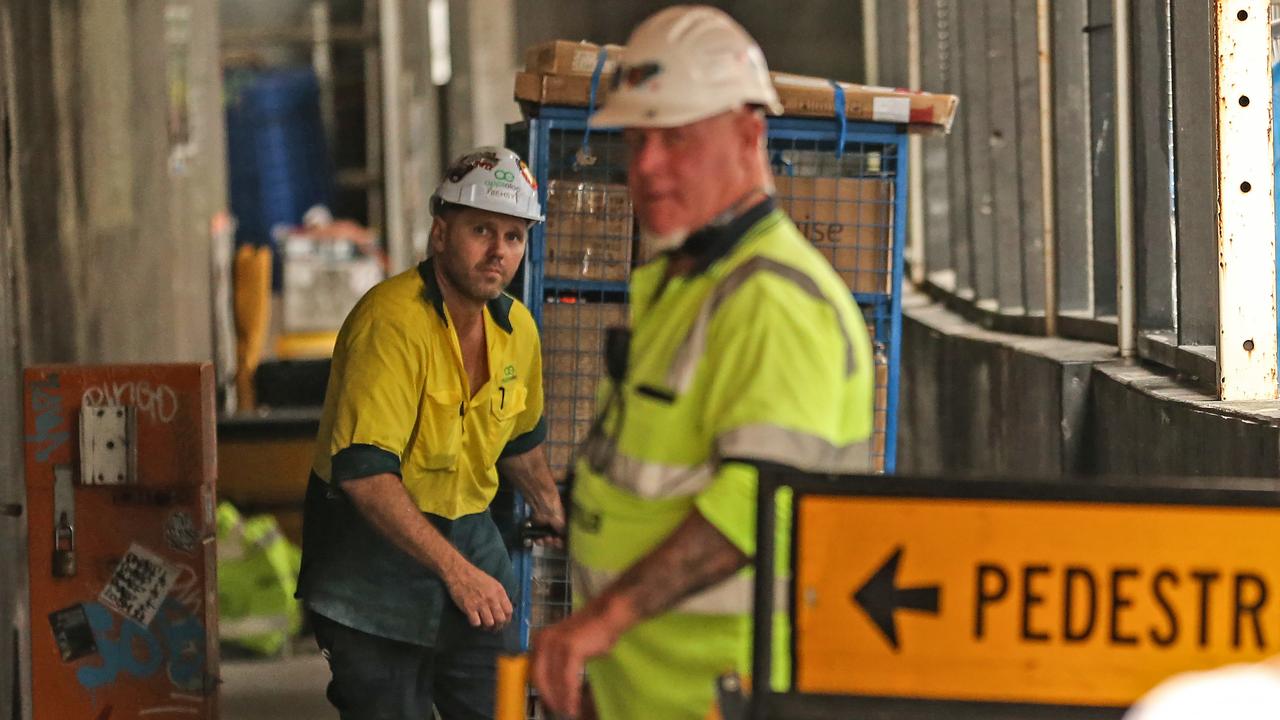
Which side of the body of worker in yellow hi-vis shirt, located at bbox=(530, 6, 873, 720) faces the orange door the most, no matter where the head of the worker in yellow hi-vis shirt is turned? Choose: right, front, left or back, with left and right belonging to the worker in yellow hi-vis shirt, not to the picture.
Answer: right

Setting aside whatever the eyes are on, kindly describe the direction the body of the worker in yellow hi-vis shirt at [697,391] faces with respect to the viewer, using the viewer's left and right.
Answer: facing the viewer and to the left of the viewer

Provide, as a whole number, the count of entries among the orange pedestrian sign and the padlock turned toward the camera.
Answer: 2

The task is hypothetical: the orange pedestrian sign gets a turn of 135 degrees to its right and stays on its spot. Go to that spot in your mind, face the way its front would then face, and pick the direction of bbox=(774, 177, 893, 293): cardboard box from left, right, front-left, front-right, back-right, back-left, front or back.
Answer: front-right

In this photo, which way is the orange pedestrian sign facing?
toward the camera

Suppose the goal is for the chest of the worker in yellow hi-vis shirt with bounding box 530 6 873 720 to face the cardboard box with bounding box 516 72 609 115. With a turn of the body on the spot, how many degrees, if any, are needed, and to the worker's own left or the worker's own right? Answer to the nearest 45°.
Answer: approximately 135° to the worker's own right

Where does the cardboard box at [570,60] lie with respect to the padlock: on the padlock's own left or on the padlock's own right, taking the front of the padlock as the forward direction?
on the padlock's own left

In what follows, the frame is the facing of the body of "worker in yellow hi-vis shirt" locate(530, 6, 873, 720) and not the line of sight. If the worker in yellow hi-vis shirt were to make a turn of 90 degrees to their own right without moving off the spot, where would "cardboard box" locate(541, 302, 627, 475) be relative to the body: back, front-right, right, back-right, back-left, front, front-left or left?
front-right

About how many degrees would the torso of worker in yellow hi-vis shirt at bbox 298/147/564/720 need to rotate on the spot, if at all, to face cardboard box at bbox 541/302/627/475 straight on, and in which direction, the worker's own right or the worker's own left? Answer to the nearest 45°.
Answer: approximately 90° to the worker's own left

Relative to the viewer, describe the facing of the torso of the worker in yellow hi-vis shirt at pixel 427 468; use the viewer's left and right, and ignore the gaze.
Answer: facing the viewer and to the right of the viewer
